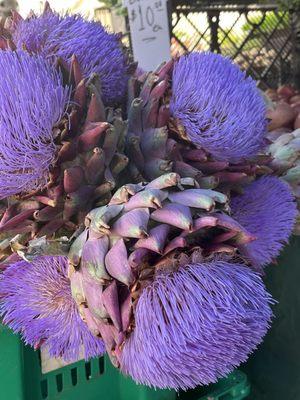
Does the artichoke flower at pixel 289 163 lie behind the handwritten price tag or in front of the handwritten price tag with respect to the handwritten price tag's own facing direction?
in front

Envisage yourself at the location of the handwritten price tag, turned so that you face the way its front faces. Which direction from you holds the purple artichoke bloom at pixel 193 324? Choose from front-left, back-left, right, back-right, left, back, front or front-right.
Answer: front

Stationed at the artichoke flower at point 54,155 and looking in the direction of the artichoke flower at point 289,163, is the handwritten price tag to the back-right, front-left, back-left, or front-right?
front-left

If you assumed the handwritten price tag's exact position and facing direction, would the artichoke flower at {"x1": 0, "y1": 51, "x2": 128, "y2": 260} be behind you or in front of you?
in front

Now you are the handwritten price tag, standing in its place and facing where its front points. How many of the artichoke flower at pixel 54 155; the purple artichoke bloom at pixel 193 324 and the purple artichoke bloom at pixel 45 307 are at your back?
0

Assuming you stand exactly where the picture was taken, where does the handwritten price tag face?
facing the viewer

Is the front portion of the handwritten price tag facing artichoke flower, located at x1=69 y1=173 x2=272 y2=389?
yes

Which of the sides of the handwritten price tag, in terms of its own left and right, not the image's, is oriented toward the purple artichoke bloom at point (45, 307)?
front

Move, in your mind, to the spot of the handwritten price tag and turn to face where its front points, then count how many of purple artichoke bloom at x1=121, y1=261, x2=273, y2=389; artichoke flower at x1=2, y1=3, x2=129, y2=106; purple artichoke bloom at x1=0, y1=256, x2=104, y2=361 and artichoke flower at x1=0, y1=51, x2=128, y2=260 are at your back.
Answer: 0

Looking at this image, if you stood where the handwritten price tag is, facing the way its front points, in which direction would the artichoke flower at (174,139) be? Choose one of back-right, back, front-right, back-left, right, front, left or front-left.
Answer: front
